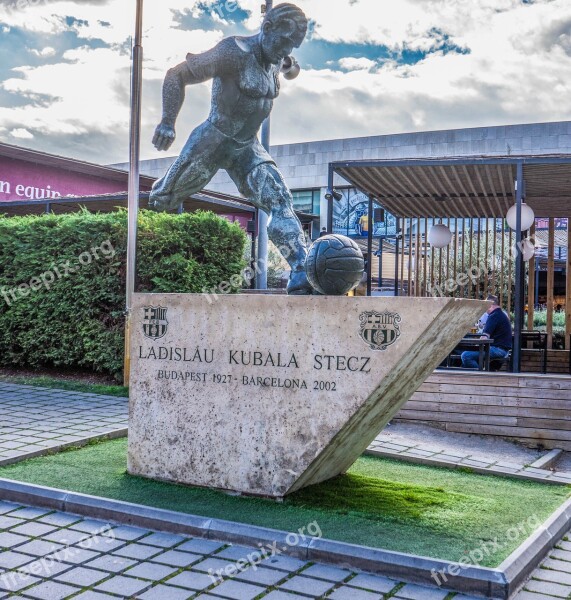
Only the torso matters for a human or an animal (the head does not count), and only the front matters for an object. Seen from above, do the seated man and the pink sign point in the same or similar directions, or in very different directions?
very different directions

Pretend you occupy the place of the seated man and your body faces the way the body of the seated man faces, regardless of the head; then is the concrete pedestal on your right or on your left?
on your left

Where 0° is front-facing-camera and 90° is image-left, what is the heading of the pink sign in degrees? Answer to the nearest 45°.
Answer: approximately 315°

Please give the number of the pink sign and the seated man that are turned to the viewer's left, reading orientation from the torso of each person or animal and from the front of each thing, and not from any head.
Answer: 1

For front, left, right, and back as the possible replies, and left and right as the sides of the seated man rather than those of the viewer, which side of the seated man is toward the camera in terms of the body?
left

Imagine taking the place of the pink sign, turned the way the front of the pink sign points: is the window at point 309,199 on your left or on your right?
on your left
